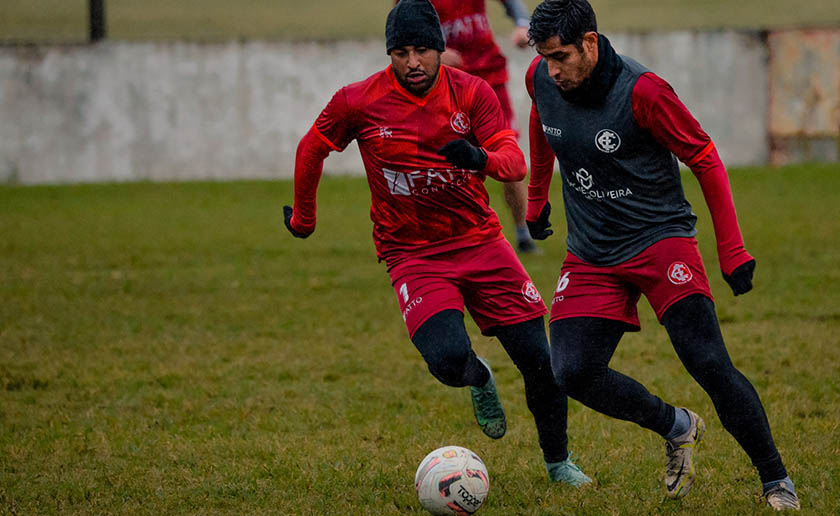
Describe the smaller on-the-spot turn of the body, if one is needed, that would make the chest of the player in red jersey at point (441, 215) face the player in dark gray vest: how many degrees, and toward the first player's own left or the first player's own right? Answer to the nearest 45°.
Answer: approximately 45° to the first player's own left

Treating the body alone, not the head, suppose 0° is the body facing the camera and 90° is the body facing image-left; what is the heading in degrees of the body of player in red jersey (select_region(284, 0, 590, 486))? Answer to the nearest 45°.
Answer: approximately 0°

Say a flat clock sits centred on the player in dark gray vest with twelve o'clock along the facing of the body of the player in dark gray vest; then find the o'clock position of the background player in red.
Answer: The background player in red is roughly at 4 o'clock from the player in dark gray vest.

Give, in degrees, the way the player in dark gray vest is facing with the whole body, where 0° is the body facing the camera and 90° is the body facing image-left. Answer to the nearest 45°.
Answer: approximately 45°

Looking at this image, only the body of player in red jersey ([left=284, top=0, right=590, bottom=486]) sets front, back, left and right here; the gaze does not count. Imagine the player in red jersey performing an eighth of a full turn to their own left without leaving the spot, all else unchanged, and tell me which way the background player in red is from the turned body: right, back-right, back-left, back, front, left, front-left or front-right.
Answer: back-left

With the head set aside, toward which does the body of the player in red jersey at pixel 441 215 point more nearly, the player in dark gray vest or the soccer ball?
the soccer ball

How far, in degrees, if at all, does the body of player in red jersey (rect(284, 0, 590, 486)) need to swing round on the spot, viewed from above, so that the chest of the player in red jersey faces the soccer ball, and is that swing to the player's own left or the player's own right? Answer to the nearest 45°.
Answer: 0° — they already face it
